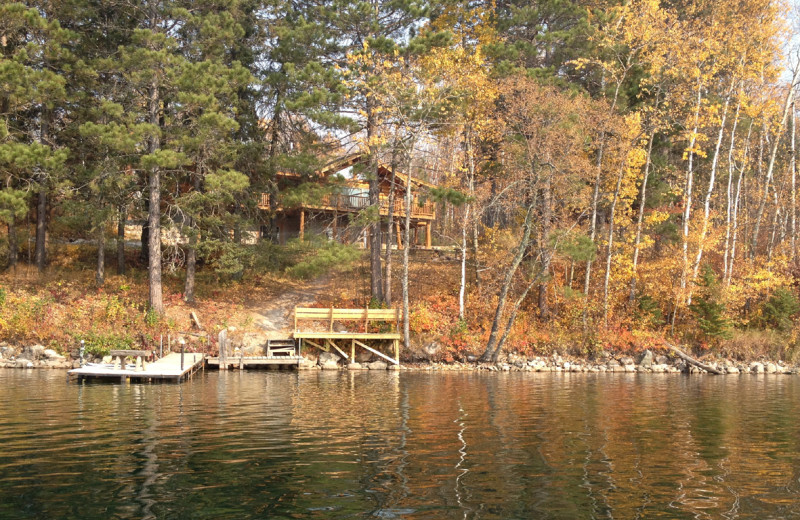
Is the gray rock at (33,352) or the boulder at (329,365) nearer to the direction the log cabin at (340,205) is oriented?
the boulder

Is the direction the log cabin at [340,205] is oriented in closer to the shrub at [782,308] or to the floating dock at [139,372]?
the floating dock

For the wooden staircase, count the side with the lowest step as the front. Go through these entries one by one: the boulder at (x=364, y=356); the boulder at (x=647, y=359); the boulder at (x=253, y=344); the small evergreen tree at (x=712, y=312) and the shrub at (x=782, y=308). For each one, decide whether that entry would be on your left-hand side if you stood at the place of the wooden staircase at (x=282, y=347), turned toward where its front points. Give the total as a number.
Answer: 4

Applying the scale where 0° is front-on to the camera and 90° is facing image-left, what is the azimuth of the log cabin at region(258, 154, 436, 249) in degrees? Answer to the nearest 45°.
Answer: approximately 0°

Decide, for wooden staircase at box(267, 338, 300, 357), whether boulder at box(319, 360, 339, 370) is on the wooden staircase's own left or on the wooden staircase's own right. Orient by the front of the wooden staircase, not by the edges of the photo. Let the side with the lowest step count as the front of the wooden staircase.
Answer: on the wooden staircase's own left

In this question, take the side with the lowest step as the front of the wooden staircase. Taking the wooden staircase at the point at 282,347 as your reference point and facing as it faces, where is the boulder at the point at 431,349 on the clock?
The boulder is roughly at 9 o'clock from the wooden staircase.

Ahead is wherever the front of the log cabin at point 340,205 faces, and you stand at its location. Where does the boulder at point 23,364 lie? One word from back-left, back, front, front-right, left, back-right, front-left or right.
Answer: front-right

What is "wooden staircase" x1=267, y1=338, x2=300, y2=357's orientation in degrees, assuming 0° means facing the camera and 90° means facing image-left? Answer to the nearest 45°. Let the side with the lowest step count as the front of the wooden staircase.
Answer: approximately 0°

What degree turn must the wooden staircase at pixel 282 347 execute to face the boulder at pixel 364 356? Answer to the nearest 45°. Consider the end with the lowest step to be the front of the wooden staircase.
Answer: approximately 90° to its left

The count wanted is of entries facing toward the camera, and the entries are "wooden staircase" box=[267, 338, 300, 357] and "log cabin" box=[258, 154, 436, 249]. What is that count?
2

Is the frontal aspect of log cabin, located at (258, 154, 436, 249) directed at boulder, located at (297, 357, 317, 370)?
yes

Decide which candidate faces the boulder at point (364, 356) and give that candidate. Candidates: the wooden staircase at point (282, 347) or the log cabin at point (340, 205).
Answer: the log cabin

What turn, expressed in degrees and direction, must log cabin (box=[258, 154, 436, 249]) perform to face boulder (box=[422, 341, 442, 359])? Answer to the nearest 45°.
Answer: approximately 45° to its left
